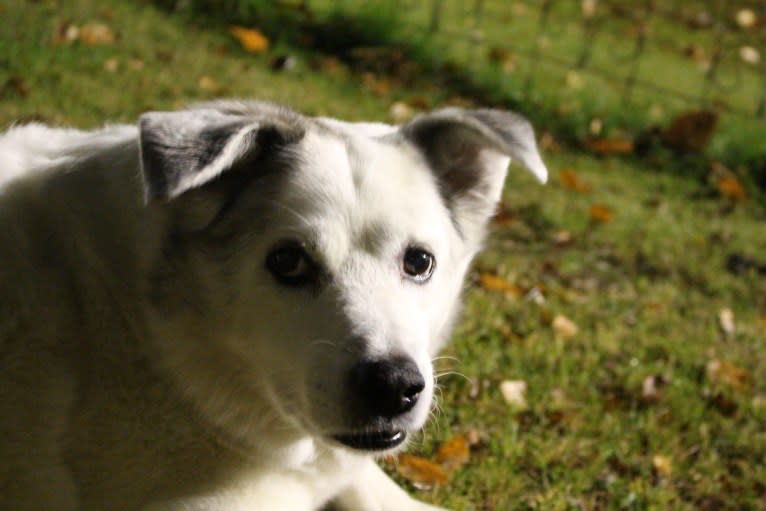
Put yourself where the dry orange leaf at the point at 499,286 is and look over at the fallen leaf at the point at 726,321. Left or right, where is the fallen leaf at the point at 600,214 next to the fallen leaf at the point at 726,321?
left

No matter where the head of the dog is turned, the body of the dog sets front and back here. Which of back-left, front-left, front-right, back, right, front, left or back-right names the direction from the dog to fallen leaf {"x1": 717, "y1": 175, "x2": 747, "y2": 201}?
left

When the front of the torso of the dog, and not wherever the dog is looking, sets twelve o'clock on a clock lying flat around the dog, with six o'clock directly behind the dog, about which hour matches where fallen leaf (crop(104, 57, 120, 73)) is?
The fallen leaf is roughly at 7 o'clock from the dog.

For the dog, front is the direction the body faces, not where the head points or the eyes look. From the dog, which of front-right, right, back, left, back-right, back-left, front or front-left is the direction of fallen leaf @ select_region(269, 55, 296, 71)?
back-left

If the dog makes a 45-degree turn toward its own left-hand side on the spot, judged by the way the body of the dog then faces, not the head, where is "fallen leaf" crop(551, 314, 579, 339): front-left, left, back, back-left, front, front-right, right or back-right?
front-left

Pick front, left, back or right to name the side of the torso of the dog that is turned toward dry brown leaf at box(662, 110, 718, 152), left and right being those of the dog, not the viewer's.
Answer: left

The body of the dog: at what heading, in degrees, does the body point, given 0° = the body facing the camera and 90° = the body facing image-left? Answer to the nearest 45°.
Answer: approximately 315°

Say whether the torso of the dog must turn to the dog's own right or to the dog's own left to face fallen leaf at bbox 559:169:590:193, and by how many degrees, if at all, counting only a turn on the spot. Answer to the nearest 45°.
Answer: approximately 90° to the dog's own left

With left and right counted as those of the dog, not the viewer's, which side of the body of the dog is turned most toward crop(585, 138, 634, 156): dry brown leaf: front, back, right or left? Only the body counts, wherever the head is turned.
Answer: left

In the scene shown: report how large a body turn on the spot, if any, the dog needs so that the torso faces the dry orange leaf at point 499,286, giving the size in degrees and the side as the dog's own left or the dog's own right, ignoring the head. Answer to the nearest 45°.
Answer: approximately 90° to the dog's own left

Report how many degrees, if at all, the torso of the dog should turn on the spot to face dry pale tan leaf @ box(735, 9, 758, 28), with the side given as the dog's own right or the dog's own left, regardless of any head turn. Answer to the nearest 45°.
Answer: approximately 90° to the dog's own left

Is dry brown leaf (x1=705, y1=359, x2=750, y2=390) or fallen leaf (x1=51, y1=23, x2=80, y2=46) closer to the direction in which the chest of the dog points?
the dry brown leaf

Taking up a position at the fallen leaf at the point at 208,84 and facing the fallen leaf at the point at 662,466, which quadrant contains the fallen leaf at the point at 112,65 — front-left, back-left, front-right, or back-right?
back-right

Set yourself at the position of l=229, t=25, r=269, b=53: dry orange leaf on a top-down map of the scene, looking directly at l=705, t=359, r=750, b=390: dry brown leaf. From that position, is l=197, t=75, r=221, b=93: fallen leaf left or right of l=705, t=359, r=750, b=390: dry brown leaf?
right

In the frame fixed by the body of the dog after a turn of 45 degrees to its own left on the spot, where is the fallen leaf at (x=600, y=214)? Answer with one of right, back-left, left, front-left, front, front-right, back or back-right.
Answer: front-left

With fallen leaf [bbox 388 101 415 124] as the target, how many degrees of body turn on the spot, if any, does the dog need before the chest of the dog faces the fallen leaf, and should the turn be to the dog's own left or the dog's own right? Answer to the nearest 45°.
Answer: approximately 135° to the dog's own left
